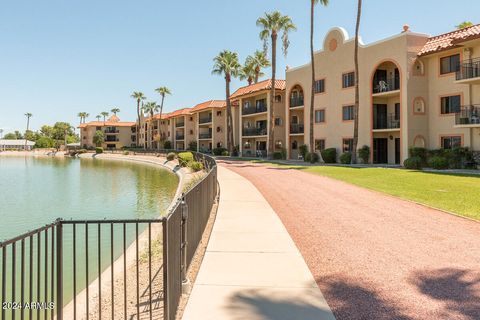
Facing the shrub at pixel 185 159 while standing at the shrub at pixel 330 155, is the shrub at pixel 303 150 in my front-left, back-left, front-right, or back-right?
front-right

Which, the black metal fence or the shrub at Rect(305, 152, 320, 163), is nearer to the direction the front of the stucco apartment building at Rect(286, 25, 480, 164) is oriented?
the black metal fence

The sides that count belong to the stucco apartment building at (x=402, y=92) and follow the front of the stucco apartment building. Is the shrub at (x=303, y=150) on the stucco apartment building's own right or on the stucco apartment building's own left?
on the stucco apartment building's own right

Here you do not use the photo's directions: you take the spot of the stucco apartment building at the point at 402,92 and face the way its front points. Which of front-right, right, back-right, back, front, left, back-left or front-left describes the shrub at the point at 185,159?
front-right
